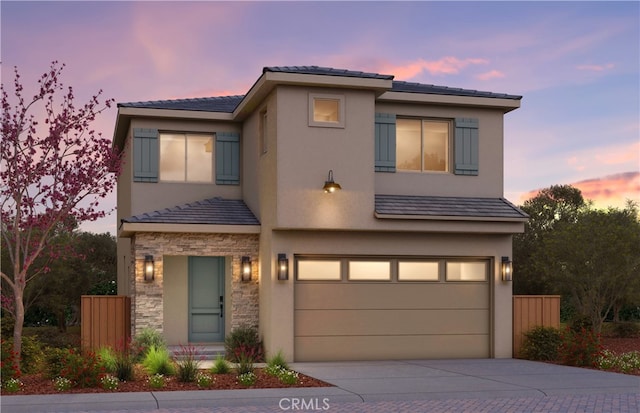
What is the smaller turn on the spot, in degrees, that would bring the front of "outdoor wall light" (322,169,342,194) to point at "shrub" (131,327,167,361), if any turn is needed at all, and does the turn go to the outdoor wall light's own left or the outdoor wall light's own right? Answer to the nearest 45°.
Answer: approximately 90° to the outdoor wall light's own right

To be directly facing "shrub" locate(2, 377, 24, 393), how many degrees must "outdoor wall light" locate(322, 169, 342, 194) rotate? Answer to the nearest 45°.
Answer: approximately 45° to its right

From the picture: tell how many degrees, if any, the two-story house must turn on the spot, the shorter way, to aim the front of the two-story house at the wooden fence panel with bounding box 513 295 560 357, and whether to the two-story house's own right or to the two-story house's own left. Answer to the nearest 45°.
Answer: approximately 90° to the two-story house's own left

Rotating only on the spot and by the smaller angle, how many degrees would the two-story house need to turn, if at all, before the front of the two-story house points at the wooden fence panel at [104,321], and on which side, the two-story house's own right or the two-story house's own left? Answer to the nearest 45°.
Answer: approximately 90° to the two-story house's own right

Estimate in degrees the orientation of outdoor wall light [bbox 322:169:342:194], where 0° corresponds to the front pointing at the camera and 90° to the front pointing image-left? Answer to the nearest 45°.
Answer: approximately 0°

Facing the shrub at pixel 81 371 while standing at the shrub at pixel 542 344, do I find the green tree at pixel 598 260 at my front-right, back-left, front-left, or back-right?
back-right

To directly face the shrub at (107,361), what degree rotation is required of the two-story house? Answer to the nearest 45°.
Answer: approximately 45° to its right
